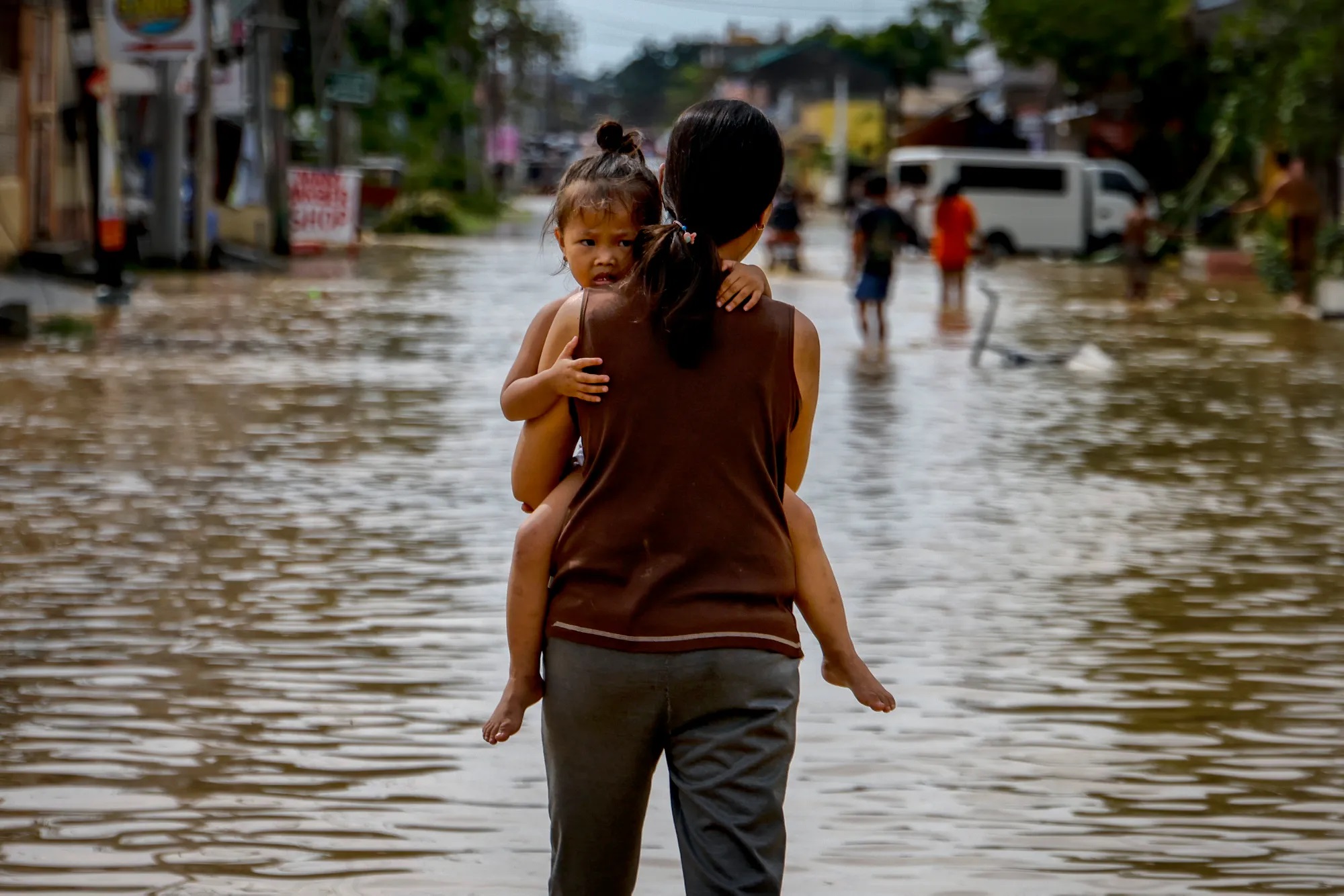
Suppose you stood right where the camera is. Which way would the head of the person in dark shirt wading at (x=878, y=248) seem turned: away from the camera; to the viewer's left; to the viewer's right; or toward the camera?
away from the camera

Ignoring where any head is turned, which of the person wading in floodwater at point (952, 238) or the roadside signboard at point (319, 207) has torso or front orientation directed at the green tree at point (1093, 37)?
the person wading in floodwater

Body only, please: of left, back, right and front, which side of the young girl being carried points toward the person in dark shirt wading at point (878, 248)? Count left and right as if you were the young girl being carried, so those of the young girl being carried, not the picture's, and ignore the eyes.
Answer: back

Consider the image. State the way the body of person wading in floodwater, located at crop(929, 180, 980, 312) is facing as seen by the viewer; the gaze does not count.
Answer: away from the camera

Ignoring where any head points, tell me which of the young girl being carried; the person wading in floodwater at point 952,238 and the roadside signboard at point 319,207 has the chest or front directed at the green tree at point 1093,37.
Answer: the person wading in floodwater

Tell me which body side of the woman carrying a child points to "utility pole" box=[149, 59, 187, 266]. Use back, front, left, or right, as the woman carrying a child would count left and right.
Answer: front

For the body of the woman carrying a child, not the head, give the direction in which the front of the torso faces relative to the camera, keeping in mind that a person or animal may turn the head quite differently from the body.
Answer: away from the camera

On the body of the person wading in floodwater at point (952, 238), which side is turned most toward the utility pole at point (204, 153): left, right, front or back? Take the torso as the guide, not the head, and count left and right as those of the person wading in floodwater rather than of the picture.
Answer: left

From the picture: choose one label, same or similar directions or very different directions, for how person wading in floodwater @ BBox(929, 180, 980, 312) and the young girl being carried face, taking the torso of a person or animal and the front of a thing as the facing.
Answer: very different directions

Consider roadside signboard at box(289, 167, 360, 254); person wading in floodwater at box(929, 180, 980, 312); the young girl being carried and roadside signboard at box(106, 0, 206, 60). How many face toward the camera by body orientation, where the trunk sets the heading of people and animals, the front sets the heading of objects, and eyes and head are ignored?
3

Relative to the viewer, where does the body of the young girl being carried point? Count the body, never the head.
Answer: toward the camera

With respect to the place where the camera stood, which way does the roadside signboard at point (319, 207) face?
facing the viewer

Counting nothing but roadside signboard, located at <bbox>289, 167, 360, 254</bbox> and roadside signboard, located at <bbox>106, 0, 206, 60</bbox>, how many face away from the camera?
0

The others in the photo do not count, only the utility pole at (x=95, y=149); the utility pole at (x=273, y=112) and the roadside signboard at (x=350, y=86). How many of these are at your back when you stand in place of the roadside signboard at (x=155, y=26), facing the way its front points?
2

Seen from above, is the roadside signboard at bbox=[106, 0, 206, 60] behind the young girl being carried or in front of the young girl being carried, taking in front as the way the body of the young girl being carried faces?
behind
